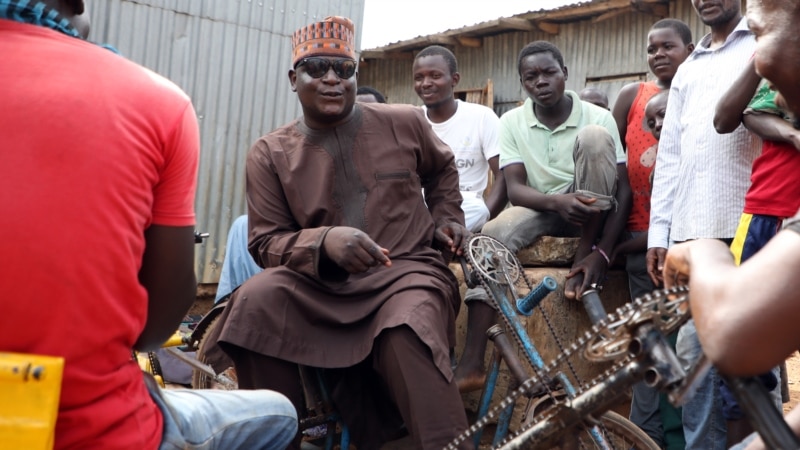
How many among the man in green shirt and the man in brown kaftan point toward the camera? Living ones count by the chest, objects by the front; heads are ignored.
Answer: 2

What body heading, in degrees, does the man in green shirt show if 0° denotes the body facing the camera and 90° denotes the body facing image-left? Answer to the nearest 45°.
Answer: approximately 0°

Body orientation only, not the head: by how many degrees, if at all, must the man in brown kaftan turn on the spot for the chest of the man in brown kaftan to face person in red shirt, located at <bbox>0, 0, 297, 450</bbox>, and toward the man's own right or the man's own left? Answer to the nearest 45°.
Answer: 0° — they already face them

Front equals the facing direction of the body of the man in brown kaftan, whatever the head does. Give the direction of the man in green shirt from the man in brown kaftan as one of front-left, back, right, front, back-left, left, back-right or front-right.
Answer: back-left

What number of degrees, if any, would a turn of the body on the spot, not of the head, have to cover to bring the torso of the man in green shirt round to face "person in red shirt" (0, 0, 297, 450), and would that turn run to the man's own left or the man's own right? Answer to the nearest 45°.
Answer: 0° — they already face them

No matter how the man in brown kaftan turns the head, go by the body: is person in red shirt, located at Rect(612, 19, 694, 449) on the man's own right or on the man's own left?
on the man's own left

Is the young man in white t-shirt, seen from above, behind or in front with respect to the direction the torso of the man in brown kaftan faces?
behind

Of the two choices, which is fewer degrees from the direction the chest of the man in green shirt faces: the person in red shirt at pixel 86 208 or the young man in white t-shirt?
the person in red shirt
